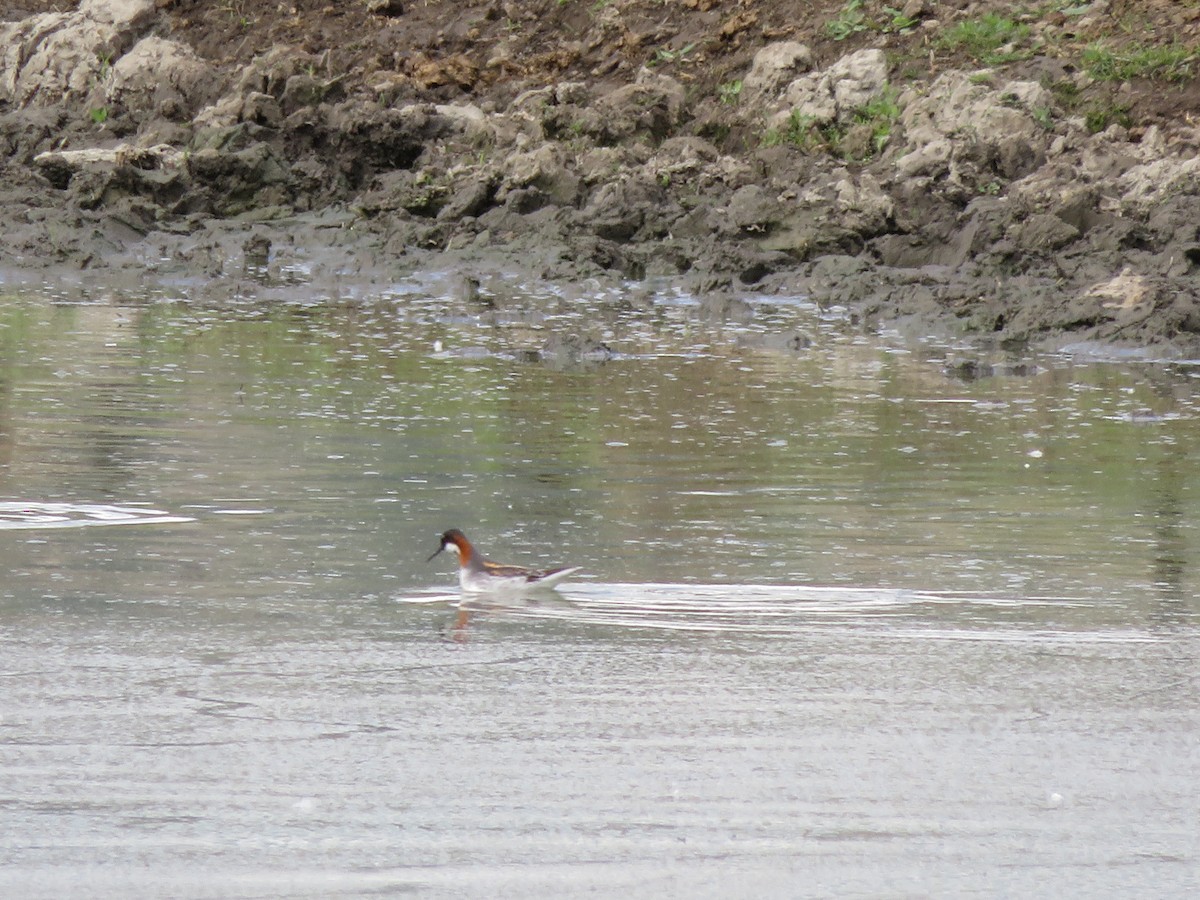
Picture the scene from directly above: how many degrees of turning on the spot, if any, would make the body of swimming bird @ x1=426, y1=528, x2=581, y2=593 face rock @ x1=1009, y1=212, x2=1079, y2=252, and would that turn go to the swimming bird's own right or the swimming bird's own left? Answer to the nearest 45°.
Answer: approximately 135° to the swimming bird's own right

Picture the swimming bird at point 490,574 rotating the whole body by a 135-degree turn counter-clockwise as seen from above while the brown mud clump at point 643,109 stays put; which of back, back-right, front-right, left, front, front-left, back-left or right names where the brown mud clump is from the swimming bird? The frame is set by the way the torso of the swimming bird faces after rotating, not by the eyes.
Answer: back-left

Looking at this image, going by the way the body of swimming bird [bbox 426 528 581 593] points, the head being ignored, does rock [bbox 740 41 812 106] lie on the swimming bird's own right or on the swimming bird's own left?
on the swimming bird's own right

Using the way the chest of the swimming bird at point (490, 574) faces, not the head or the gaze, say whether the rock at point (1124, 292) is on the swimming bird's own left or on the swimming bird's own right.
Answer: on the swimming bird's own right

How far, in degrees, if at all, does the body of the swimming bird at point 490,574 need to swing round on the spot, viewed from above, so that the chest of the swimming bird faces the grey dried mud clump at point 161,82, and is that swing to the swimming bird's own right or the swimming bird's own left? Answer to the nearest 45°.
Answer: approximately 90° to the swimming bird's own right

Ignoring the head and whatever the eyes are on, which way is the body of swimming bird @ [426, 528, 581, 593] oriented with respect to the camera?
to the viewer's left

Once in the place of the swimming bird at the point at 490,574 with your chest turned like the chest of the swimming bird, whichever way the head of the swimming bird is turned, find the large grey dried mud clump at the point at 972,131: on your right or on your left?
on your right

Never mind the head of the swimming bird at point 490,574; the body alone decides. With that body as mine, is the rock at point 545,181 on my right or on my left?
on my right

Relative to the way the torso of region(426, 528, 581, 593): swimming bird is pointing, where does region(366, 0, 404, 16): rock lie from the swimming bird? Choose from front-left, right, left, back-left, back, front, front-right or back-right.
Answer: right
